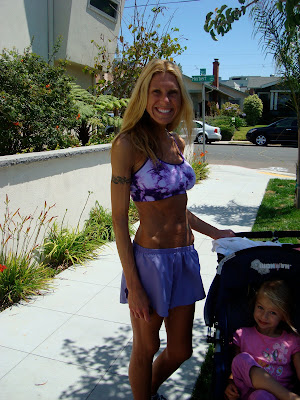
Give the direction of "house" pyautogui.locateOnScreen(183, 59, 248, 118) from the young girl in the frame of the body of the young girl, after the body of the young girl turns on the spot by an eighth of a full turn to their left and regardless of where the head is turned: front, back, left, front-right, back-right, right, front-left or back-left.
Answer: back-left

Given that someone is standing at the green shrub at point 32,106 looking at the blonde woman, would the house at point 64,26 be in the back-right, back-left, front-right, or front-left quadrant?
back-left

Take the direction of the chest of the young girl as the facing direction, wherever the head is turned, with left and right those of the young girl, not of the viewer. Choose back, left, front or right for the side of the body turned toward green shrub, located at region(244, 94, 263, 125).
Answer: back

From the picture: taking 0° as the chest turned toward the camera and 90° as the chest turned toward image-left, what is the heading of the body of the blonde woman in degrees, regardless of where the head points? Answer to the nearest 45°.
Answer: approximately 315°

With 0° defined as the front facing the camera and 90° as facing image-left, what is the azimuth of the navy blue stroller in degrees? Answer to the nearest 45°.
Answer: approximately 0°

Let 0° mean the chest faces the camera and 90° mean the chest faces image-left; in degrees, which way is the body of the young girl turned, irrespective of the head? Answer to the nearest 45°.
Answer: approximately 0°

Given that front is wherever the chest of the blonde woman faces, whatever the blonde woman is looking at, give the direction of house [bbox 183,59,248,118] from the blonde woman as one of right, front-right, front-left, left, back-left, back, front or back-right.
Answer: back-left

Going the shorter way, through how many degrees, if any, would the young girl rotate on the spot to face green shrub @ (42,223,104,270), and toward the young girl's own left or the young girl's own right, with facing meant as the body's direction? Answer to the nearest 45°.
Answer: approximately 135° to the young girl's own right

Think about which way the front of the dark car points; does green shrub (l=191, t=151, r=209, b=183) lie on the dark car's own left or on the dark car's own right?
on the dark car's own left

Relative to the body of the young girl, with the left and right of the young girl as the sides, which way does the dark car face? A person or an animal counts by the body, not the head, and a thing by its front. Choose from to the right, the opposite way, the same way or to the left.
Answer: to the right

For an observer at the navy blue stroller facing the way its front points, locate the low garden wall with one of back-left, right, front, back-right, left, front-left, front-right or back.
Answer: back-right

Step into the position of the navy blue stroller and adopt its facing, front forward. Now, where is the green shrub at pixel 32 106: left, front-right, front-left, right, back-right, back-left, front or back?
back-right

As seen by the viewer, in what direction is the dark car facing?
to the viewer's left

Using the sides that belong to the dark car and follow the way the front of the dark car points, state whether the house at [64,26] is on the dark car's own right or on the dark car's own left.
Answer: on the dark car's own left

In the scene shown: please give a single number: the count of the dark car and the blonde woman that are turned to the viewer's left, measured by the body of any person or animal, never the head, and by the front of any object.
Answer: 1
